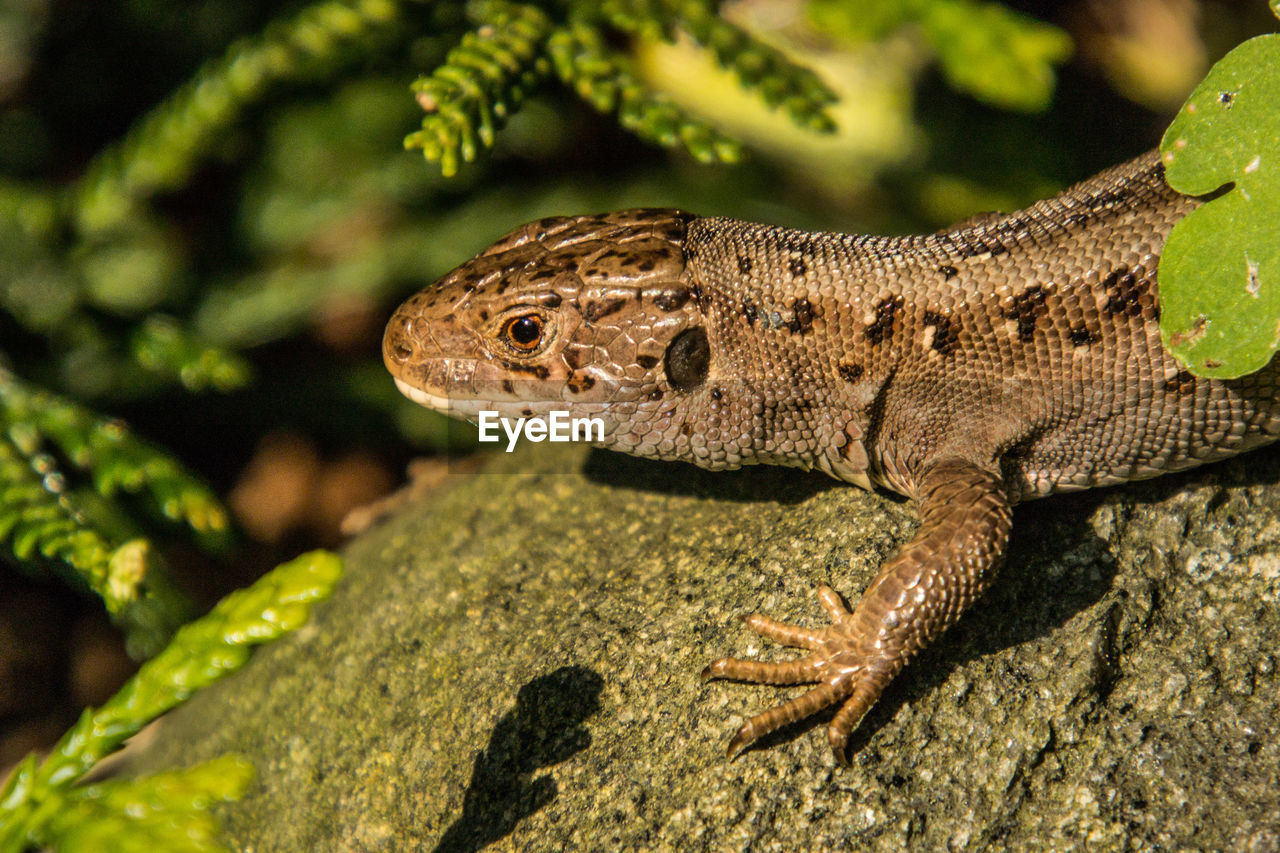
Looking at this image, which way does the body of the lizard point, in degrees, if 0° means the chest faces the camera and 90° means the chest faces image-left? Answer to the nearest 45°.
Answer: approximately 90°

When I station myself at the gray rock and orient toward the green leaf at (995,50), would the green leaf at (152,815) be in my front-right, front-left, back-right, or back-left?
back-left

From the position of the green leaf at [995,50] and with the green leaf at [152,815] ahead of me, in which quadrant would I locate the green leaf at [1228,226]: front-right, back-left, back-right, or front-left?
front-left

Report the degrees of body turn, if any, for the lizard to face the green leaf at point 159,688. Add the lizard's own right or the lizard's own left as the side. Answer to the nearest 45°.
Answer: approximately 45° to the lizard's own left

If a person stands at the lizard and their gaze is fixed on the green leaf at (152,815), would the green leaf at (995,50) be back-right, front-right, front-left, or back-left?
back-right

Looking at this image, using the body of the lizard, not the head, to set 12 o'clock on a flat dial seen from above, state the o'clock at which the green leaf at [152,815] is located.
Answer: The green leaf is roughly at 10 o'clock from the lizard.

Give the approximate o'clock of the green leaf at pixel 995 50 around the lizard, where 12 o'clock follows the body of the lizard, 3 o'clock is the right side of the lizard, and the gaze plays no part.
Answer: The green leaf is roughly at 3 o'clock from the lizard.
